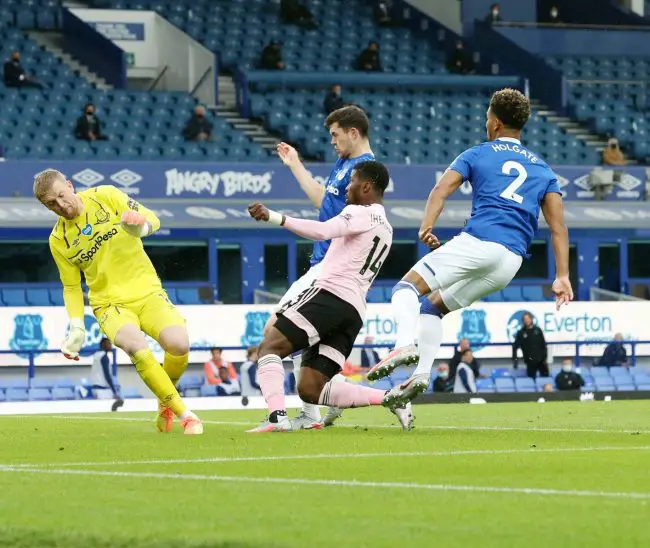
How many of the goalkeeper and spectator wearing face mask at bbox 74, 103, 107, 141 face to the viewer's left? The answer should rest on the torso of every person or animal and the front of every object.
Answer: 0

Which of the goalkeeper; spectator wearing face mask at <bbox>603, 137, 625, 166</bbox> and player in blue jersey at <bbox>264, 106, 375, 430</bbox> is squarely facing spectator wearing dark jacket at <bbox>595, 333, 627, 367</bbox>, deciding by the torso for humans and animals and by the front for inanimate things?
spectator wearing face mask at <bbox>603, 137, 625, 166</bbox>

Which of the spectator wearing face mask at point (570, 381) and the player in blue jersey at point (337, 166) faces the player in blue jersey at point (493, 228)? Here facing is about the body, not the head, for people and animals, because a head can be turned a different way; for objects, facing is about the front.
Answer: the spectator wearing face mask

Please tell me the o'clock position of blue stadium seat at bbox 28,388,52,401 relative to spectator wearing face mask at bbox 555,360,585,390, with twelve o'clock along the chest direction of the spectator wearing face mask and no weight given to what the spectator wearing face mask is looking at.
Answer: The blue stadium seat is roughly at 2 o'clock from the spectator wearing face mask.

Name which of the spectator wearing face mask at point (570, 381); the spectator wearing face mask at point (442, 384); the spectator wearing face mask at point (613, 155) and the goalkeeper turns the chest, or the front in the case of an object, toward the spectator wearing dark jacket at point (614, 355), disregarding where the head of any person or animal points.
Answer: the spectator wearing face mask at point (613, 155)

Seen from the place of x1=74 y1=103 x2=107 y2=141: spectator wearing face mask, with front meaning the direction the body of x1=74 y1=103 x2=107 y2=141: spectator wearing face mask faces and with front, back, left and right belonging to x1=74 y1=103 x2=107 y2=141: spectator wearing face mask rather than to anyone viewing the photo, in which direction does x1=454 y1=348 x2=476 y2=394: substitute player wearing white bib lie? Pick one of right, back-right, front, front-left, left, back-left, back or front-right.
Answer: front-left

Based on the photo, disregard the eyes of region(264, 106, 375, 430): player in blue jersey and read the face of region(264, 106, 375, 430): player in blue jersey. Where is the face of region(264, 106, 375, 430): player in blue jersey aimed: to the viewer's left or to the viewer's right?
to the viewer's left

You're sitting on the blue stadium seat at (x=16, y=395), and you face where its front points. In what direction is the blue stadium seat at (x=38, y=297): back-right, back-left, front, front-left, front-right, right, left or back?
back

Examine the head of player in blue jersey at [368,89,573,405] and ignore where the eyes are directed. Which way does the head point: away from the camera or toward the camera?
away from the camera

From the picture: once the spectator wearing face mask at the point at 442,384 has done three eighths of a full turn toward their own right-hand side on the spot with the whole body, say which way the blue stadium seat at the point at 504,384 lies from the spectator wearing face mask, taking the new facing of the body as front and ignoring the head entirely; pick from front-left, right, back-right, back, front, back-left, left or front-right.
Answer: right

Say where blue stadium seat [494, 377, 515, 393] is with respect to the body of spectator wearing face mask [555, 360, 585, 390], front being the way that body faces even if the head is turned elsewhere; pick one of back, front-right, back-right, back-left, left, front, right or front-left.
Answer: right

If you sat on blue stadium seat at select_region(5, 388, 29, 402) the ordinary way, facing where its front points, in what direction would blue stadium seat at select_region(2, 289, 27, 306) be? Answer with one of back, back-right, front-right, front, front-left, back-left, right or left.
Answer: back
